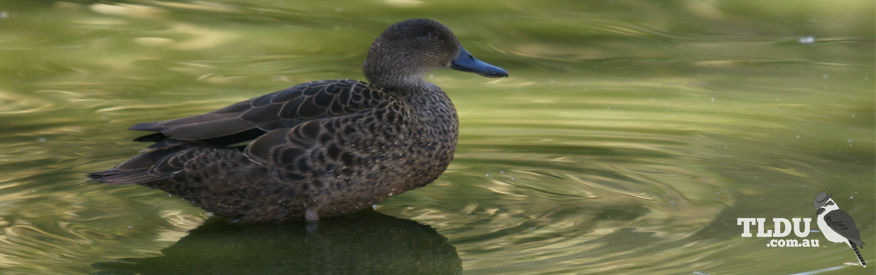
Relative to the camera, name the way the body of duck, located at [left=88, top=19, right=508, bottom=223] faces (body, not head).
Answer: to the viewer's right
